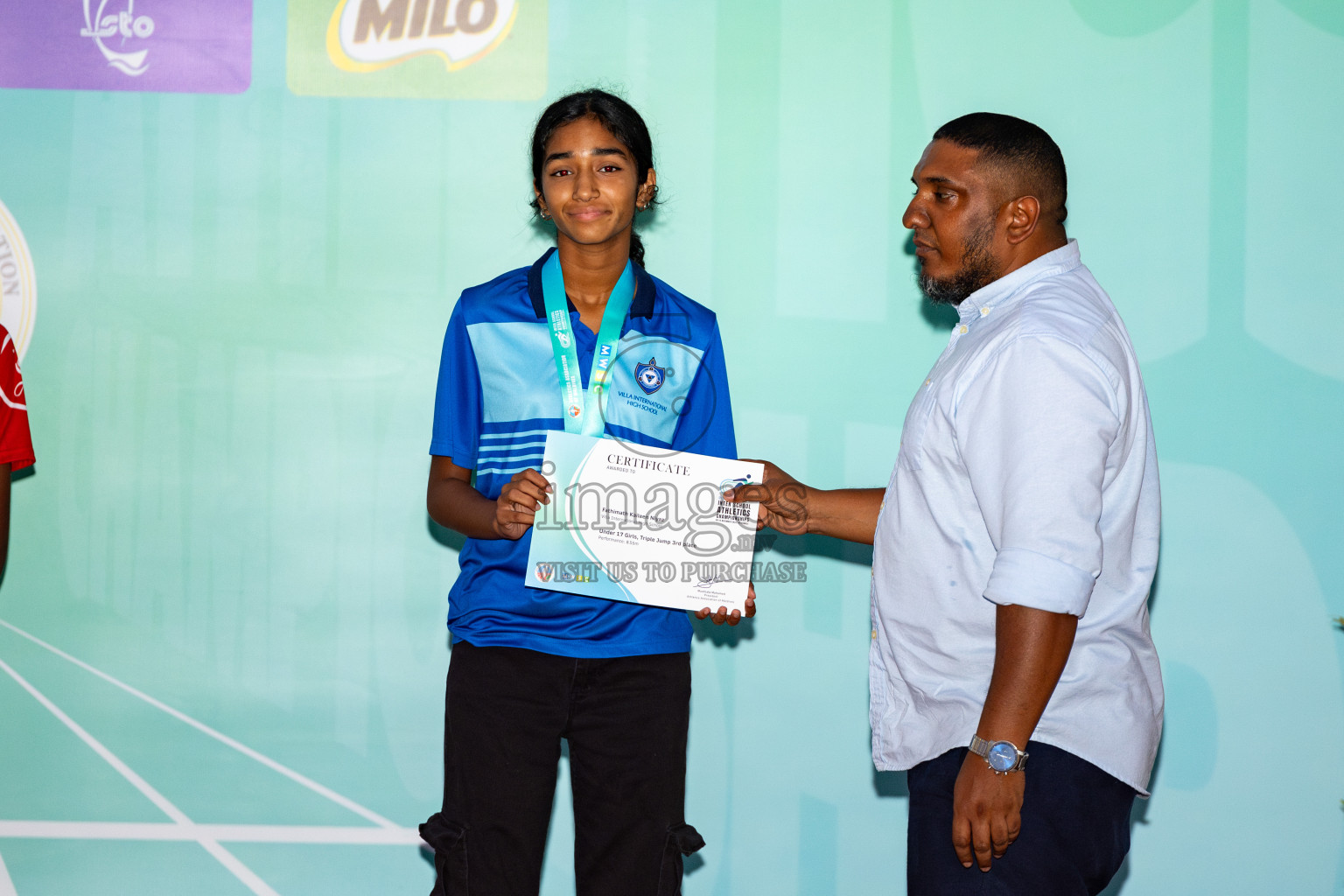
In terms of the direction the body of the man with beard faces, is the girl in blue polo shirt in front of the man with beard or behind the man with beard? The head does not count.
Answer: in front

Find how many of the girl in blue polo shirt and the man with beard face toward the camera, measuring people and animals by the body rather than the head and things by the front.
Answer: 1

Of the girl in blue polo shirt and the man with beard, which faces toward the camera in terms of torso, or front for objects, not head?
the girl in blue polo shirt

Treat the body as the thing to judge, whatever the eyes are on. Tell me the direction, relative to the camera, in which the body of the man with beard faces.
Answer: to the viewer's left

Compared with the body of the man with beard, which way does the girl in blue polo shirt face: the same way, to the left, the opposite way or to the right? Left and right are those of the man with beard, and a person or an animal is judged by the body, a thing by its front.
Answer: to the left

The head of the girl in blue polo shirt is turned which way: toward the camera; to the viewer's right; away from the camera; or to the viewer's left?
toward the camera

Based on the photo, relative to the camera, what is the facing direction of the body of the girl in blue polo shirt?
toward the camera

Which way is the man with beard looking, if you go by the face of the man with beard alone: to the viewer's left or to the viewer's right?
to the viewer's left

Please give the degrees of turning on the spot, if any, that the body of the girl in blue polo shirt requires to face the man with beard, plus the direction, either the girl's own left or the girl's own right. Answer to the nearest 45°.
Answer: approximately 45° to the girl's own left
